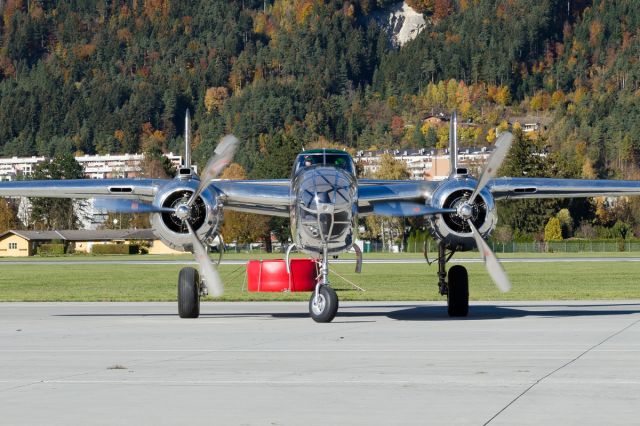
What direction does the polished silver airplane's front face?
toward the camera

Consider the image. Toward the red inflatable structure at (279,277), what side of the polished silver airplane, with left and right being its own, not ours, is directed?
back
